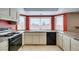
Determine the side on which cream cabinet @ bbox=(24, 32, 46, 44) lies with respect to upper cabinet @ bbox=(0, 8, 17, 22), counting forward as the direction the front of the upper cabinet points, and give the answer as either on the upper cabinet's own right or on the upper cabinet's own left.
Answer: on the upper cabinet's own left

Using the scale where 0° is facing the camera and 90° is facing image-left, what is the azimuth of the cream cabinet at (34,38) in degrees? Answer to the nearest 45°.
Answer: approximately 0°

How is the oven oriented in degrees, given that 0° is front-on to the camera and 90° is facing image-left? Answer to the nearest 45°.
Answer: approximately 315°

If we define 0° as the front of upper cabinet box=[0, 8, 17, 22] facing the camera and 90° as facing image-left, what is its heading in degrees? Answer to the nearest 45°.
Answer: approximately 315°
